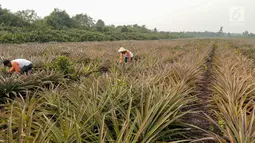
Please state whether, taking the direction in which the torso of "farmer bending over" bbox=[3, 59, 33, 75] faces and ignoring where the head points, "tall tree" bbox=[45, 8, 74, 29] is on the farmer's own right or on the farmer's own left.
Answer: on the farmer's own right

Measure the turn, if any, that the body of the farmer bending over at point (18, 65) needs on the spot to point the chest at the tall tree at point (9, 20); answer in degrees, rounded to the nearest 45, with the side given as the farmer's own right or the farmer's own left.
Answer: approximately 90° to the farmer's own right

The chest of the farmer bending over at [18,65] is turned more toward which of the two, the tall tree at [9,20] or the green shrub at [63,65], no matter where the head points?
the tall tree

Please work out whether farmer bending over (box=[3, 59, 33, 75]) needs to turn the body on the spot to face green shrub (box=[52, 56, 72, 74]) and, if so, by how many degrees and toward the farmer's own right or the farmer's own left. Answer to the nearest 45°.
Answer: approximately 180°

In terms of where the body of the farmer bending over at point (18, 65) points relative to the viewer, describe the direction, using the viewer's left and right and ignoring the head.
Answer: facing to the left of the viewer
